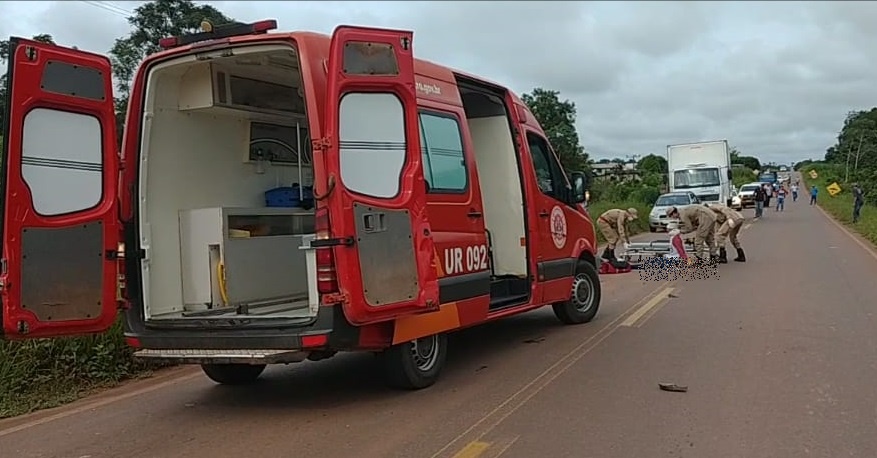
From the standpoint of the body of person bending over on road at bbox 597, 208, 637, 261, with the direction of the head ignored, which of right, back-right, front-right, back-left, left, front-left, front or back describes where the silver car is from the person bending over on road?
left

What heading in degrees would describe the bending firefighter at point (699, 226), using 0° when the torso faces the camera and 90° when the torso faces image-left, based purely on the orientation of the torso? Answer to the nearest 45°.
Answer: approximately 90°

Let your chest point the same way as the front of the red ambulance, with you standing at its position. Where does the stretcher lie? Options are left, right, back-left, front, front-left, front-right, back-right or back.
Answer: front

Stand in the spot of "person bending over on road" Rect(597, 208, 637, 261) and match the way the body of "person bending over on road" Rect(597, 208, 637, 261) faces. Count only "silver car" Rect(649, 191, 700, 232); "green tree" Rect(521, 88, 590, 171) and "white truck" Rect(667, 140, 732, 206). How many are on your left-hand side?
3

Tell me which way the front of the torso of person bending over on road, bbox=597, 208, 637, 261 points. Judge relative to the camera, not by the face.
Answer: to the viewer's right

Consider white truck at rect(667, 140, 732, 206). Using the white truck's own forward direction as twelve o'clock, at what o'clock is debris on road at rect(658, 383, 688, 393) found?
The debris on road is roughly at 12 o'clock from the white truck.

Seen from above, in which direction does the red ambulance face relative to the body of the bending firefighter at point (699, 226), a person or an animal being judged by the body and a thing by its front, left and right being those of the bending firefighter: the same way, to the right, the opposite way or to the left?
to the right

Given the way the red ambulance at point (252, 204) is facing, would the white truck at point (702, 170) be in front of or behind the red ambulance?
in front

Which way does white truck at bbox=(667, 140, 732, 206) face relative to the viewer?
toward the camera

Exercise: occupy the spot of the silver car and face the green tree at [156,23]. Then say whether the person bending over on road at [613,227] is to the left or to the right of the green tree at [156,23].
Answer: left

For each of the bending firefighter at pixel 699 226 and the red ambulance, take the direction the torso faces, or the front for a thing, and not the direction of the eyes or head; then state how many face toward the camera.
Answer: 0

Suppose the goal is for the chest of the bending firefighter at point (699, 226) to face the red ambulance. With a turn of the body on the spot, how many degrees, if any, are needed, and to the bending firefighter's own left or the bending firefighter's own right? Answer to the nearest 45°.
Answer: approximately 90° to the bending firefighter's own left

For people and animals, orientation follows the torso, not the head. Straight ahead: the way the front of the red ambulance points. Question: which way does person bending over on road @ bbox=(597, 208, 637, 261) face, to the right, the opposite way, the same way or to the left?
to the right

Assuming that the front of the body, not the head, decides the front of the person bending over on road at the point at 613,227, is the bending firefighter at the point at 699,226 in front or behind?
in front

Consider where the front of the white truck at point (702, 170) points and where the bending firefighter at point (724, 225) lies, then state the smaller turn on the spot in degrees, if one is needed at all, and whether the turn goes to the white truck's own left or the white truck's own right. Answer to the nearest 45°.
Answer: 0° — it already faces them

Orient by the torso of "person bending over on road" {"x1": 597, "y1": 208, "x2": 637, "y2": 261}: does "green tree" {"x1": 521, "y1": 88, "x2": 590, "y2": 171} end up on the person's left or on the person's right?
on the person's left

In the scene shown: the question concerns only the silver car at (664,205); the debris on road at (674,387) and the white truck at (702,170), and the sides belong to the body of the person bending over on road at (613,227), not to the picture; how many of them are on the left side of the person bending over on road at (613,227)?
2

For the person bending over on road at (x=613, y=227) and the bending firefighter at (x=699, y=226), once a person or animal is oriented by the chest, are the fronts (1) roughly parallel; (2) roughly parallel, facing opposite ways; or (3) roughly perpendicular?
roughly parallel, facing opposite ways
